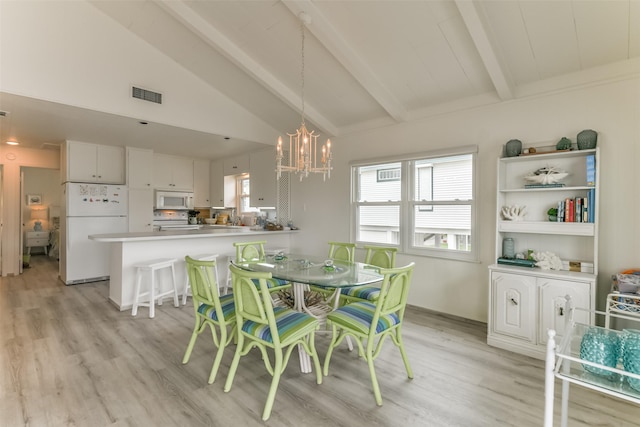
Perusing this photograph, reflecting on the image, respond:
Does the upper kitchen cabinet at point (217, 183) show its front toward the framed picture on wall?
no

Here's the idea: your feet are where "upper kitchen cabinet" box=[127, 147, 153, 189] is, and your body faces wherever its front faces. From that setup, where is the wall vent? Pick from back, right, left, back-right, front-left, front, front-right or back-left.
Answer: front

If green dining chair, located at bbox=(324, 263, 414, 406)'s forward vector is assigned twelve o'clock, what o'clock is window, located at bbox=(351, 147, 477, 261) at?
The window is roughly at 2 o'clock from the green dining chair.

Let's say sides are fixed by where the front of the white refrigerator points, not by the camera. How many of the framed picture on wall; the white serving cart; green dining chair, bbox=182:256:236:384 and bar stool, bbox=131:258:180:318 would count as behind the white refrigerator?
1

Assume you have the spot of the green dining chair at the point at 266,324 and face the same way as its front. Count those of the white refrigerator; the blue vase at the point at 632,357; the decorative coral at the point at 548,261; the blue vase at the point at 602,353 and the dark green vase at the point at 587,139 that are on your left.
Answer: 1

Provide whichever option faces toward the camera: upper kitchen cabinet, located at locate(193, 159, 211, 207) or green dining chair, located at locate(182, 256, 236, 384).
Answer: the upper kitchen cabinet

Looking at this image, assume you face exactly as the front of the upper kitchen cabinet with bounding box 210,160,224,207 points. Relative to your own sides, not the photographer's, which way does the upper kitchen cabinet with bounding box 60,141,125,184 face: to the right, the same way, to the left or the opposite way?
the same way

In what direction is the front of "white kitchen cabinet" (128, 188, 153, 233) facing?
toward the camera

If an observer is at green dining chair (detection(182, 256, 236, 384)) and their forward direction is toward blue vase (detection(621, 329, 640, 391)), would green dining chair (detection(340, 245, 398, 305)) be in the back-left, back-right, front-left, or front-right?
front-left

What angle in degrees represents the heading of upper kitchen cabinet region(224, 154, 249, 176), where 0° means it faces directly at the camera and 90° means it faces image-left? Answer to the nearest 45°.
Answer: approximately 45°

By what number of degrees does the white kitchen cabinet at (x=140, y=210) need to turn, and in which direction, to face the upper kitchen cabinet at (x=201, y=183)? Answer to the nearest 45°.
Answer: approximately 135° to its left

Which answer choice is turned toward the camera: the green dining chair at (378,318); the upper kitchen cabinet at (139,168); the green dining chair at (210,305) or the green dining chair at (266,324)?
the upper kitchen cabinet

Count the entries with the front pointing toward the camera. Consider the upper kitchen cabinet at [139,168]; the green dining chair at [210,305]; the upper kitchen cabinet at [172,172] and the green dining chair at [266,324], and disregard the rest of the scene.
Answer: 2

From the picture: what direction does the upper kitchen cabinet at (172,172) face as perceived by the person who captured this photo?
facing the viewer

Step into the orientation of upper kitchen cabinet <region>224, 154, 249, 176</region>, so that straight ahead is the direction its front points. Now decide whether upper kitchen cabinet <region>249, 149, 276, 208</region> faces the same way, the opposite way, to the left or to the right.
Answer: the same way

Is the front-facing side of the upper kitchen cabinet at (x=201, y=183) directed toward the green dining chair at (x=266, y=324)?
yes

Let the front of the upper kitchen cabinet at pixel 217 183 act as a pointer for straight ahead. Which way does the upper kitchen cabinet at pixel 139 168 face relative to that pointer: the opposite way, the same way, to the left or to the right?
the same way

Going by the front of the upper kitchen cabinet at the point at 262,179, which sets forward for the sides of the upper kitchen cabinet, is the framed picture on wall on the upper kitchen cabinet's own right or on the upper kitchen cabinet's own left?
on the upper kitchen cabinet's own right

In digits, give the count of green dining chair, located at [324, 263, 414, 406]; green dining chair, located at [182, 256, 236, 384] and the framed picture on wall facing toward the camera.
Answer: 1

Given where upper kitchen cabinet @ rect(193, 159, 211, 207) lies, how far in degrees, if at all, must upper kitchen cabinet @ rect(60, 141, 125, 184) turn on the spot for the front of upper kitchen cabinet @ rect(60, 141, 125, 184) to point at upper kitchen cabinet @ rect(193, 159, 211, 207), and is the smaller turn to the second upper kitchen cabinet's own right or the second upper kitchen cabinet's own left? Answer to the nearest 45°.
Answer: approximately 90° to the second upper kitchen cabinet's own left

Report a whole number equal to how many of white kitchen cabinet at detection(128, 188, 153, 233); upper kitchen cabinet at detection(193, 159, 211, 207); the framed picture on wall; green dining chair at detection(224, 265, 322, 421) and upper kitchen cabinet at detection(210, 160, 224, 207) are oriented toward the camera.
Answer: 4
